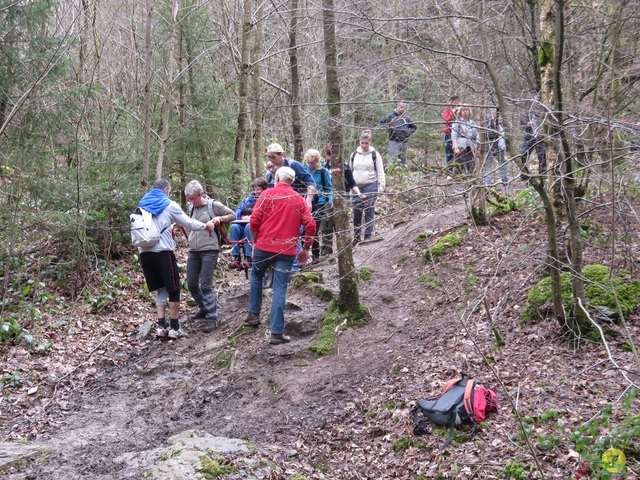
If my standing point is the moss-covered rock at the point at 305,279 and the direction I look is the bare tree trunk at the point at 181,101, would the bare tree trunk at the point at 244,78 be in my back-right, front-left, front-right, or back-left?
front-right

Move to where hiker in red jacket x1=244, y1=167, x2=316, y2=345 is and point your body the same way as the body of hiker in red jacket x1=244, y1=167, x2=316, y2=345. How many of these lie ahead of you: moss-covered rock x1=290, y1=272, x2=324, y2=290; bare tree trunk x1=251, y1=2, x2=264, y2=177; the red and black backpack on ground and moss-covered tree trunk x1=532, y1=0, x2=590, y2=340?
2

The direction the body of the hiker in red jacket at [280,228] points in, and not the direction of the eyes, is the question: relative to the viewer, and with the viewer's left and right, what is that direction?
facing away from the viewer

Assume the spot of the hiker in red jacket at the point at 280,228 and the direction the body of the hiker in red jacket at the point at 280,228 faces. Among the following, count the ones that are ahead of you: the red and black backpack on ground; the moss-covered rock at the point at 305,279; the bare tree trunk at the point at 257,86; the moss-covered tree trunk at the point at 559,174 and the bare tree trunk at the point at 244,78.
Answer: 3

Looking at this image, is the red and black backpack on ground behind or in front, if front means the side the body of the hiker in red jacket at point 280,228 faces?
behind

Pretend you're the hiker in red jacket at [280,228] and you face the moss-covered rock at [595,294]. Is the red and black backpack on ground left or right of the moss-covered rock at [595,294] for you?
right

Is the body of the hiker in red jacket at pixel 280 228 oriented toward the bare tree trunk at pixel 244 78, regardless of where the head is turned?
yes

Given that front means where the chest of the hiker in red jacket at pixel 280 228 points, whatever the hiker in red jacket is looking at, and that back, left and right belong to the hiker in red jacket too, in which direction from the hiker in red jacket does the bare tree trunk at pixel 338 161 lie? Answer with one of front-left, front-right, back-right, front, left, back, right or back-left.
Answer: right

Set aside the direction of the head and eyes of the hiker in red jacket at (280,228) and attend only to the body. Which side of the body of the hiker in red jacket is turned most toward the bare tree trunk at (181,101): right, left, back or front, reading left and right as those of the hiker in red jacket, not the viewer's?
front

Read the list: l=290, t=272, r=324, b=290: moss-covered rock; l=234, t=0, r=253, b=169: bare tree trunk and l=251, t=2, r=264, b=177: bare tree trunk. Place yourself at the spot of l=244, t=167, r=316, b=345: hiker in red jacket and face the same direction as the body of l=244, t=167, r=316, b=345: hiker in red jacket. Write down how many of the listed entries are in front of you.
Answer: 3

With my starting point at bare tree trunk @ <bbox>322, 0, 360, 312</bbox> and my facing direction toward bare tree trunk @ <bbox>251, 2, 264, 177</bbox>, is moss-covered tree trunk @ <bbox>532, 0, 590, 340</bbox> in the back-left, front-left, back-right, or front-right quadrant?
back-right

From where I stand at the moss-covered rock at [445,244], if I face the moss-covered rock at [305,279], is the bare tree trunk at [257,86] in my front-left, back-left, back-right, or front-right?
front-right

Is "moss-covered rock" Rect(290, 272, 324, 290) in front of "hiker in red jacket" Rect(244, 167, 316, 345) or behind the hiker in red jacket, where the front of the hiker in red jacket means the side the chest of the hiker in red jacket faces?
in front
